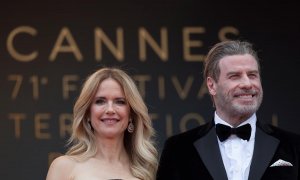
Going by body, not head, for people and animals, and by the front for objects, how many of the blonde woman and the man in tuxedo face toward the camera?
2

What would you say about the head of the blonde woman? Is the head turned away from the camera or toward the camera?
toward the camera

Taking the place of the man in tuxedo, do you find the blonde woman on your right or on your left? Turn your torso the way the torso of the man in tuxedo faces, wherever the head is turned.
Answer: on your right

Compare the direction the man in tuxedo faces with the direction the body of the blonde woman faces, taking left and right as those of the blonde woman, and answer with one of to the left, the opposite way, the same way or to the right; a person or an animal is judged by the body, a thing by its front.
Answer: the same way

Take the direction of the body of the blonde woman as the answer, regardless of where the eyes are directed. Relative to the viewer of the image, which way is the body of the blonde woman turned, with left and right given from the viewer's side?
facing the viewer

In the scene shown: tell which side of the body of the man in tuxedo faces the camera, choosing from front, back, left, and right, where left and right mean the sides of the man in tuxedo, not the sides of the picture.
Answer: front

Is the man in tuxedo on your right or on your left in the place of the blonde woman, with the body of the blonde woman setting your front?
on your left
